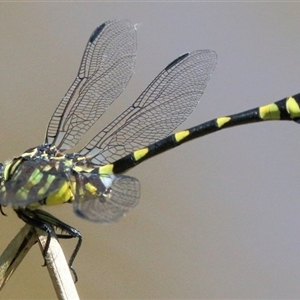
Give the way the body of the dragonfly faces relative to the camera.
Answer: to the viewer's left
